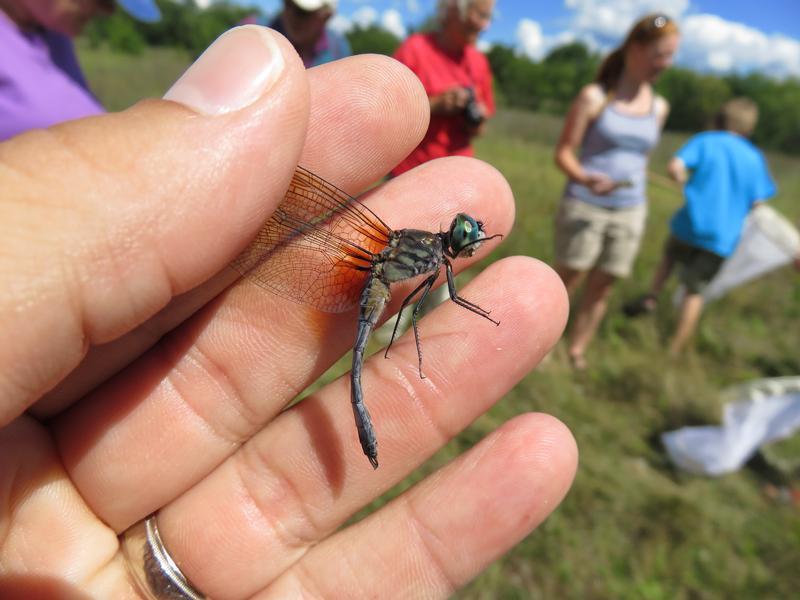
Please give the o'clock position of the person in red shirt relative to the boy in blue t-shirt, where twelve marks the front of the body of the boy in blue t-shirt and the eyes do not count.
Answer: The person in red shirt is roughly at 9 o'clock from the boy in blue t-shirt.

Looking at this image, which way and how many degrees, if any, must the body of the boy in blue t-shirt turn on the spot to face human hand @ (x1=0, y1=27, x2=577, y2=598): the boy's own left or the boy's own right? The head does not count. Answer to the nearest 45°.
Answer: approximately 135° to the boy's own left

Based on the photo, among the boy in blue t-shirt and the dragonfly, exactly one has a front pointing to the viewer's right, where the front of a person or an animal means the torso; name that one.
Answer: the dragonfly

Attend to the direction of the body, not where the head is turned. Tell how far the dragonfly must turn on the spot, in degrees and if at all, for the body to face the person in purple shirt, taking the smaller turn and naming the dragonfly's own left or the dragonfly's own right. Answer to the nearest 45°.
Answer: approximately 135° to the dragonfly's own left

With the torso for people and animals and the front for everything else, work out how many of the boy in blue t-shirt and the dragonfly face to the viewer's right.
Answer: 1

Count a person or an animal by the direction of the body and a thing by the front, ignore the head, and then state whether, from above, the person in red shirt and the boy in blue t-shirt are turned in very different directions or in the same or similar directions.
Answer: very different directions

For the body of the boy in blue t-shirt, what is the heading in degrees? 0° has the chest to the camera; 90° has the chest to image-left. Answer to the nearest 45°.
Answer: approximately 135°

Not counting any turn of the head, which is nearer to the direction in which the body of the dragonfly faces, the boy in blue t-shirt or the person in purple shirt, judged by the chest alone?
the boy in blue t-shirt

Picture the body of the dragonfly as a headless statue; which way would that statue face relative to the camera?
to the viewer's right

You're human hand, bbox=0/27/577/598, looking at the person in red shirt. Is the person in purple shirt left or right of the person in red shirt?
left

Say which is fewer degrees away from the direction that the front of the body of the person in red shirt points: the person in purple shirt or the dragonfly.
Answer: the dragonfly

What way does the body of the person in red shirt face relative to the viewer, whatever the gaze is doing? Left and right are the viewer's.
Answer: facing the viewer and to the right of the viewer

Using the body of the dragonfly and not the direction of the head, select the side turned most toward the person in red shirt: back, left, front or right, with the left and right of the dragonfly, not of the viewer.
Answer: left

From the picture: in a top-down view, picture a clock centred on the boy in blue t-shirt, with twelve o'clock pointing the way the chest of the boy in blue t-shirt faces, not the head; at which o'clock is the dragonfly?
The dragonfly is roughly at 6 o'clock from the boy in blue t-shirt.
